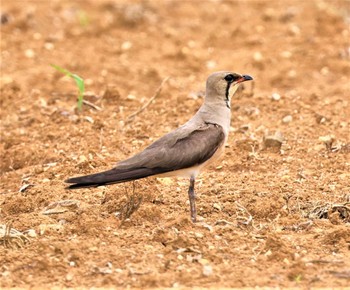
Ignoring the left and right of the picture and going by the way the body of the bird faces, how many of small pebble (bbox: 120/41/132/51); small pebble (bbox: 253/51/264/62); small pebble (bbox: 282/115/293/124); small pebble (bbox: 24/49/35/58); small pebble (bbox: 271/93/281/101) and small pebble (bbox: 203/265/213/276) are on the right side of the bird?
1

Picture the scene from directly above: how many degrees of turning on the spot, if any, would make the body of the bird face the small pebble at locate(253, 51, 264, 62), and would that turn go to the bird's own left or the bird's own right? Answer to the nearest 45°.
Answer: approximately 90° to the bird's own left

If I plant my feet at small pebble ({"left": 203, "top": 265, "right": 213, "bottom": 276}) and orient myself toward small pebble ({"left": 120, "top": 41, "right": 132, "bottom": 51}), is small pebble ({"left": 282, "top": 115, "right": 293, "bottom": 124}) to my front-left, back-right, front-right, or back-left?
front-right

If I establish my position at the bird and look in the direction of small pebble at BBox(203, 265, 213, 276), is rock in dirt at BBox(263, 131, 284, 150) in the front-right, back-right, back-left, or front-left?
back-left

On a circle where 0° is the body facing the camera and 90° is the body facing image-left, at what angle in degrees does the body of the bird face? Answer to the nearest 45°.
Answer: approximately 270°

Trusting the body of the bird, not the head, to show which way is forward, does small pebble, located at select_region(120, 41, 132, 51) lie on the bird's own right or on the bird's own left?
on the bird's own left

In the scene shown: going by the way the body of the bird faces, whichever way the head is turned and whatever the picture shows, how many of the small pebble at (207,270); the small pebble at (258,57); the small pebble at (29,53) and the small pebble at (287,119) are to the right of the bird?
1

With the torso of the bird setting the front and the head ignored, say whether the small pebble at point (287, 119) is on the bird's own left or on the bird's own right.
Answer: on the bird's own left

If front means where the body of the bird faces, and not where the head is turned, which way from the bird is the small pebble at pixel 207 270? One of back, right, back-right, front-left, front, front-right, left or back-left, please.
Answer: right

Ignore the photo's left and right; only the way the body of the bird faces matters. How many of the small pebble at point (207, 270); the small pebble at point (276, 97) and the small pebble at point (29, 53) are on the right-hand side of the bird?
1
